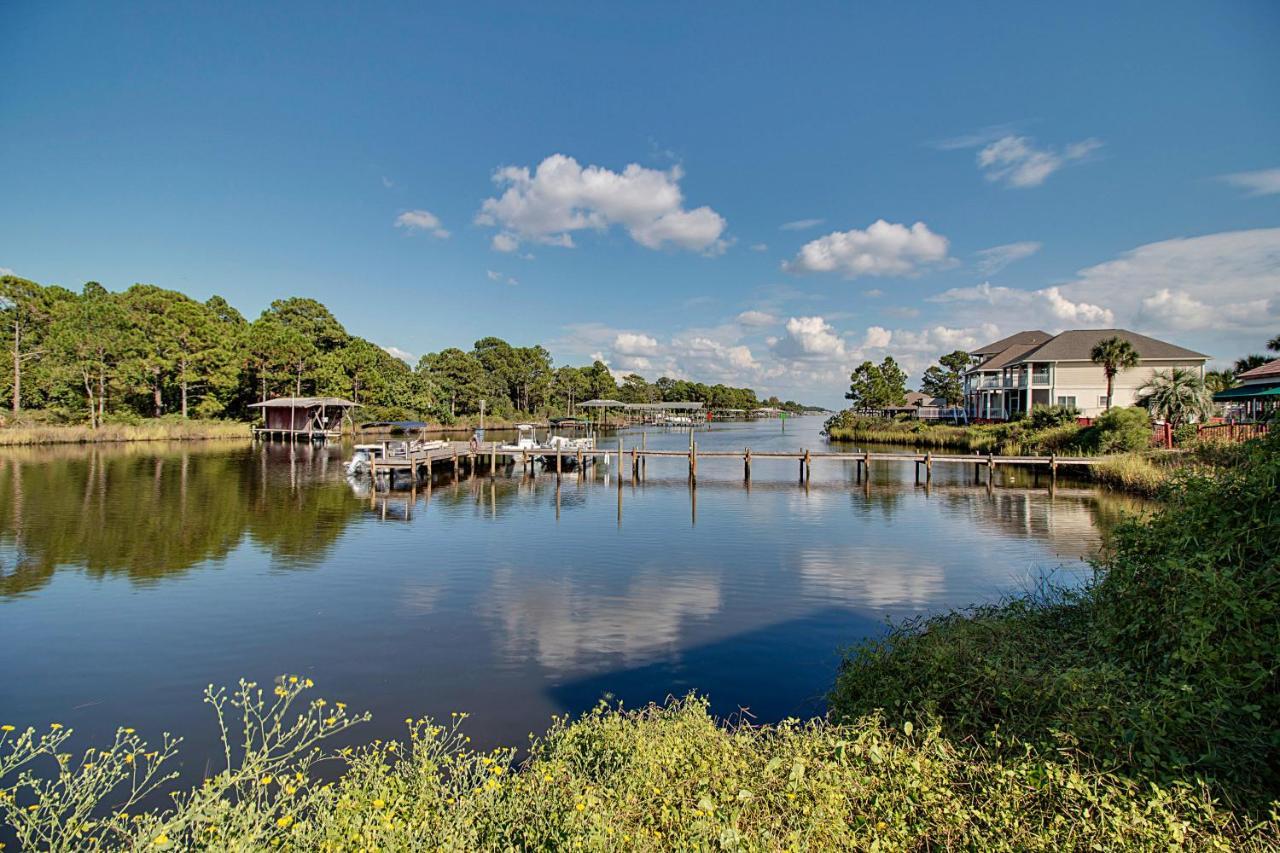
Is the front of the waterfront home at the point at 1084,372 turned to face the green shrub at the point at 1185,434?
no

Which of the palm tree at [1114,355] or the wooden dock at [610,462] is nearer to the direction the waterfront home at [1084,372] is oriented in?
the wooden dock

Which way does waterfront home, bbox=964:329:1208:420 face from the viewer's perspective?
to the viewer's left

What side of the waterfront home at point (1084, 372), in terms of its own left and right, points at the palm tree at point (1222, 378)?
back

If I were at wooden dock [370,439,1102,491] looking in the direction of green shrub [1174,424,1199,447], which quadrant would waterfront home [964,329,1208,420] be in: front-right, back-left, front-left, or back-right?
front-left

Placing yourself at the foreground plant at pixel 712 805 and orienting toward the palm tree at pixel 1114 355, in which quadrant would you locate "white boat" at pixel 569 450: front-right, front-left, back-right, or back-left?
front-left

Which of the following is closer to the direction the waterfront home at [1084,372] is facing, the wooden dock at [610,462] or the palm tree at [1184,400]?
the wooden dock

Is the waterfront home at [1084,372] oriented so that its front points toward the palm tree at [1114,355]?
no

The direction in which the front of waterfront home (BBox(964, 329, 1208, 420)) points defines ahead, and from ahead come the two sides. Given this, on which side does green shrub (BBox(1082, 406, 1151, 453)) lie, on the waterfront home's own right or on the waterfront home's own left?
on the waterfront home's own left

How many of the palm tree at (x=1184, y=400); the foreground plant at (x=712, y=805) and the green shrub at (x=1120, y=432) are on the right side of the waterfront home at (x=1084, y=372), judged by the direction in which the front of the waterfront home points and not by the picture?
0

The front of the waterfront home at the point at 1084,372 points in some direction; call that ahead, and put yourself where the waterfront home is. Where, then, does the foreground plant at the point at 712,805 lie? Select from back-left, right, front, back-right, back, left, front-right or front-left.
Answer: left

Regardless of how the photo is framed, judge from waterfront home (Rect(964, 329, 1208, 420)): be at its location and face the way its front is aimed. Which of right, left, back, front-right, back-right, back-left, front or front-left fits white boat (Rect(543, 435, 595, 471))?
front-left

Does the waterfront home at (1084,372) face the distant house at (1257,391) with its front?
no

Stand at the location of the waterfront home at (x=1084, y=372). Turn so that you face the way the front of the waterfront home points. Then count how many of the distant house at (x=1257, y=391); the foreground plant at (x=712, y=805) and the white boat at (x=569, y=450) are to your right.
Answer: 0

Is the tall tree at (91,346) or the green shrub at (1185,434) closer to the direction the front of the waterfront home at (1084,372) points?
the tall tree
